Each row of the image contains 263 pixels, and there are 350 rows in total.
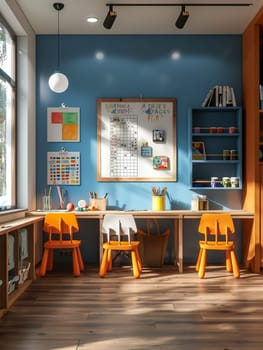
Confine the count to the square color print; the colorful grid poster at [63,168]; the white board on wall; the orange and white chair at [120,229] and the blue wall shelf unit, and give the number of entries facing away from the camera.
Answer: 1

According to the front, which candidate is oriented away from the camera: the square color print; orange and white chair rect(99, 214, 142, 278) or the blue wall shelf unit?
the orange and white chair

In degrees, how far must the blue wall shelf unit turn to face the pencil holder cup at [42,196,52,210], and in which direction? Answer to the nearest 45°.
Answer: approximately 90° to its right

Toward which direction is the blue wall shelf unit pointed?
toward the camera

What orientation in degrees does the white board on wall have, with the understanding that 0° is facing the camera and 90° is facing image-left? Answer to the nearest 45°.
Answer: approximately 0°

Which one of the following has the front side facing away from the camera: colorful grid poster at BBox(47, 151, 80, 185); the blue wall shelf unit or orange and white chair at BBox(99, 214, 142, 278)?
the orange and white chair

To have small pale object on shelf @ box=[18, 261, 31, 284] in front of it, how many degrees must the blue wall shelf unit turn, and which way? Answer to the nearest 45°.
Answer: approximately 45° to its right

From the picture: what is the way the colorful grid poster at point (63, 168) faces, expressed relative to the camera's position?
facing the viewer

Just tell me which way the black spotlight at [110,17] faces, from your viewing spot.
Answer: facing away from the viewer and to the left of the viewer

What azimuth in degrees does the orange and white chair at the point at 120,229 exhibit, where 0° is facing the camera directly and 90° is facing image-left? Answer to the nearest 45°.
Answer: approximately 180°

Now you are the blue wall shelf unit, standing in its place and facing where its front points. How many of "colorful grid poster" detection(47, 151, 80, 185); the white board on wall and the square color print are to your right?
3

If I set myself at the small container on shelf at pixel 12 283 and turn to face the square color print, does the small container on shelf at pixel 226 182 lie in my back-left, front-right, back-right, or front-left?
front-right
